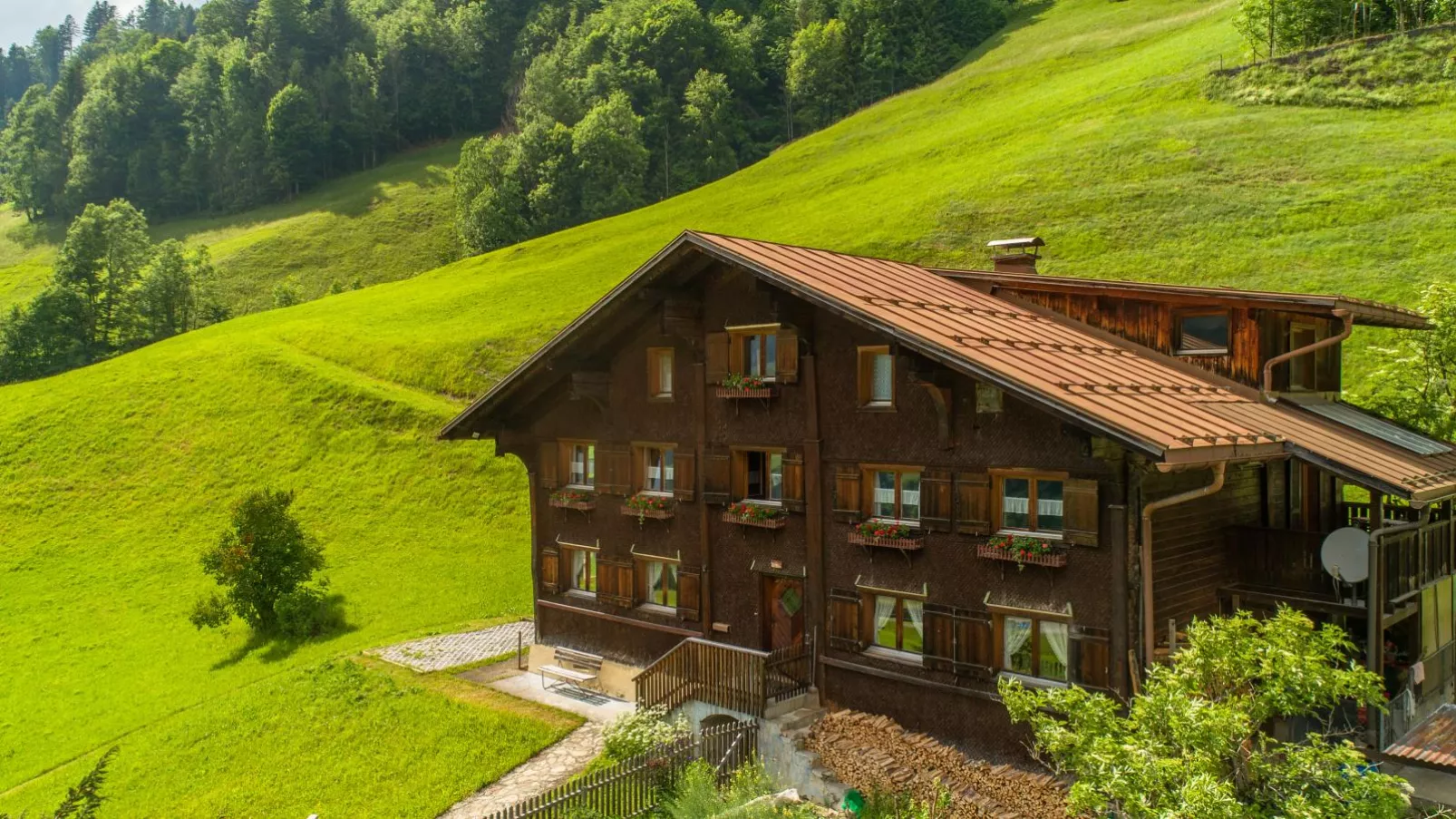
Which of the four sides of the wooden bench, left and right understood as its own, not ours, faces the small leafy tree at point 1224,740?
left

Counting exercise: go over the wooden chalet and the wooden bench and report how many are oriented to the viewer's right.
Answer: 0

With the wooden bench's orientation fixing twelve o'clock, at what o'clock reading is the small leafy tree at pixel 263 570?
The small leafy tree is roughly at 3 o'clock from the wooden bench.

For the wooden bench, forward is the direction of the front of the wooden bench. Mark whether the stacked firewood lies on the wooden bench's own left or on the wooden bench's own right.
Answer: on the wooden bench's own left

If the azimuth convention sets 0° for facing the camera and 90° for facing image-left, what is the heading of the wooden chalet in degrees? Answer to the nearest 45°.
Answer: approximately 45°

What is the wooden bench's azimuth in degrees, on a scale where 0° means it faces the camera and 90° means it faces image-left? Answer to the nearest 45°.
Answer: approximately 45°

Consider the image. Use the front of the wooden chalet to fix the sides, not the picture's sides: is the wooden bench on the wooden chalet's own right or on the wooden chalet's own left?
on the wooden chalet's own right

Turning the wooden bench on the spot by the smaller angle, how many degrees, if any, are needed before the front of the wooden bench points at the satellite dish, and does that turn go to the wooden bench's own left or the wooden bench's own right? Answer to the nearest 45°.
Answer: approximately 90° to the wooden bench's own left

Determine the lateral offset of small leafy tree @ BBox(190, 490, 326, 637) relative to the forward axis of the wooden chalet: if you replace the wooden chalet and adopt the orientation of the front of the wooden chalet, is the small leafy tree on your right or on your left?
on your right
